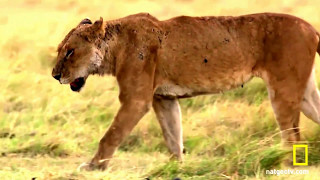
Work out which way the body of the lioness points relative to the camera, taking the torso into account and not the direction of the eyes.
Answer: to the viewer's left
